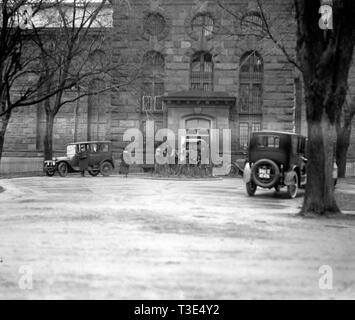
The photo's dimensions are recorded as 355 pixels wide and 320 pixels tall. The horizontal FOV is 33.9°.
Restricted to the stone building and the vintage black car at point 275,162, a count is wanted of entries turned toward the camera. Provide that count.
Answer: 1

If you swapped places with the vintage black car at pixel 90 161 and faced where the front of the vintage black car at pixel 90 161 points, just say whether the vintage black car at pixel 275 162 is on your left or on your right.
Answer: on your left

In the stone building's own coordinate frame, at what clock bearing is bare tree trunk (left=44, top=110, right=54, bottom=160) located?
The bare tree trunk is roughly at 2 o'clock from the stone building.

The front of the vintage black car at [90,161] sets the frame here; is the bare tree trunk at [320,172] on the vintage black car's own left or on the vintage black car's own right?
on the vintage black car's own left

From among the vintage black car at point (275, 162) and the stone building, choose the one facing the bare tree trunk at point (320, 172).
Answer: the stone building

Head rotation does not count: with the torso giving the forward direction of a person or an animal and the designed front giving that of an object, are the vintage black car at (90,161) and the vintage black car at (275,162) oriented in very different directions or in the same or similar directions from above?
very different directions

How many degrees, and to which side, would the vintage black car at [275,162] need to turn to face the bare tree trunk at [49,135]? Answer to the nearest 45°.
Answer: approximately 90° to its left

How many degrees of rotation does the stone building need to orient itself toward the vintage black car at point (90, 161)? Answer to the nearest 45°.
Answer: approximately 45° to its right

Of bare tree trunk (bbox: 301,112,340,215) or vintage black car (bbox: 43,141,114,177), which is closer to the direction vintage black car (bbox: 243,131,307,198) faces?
the vintage black car

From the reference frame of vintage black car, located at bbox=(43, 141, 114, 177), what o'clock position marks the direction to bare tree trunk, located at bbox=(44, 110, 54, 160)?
The bare tree trunk is roughly at 3 o'clock from the vintage black car.

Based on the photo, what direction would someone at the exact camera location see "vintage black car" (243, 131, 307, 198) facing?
facing away from the viewer and to the right of the viewer
